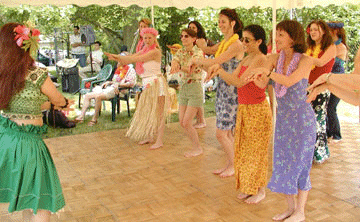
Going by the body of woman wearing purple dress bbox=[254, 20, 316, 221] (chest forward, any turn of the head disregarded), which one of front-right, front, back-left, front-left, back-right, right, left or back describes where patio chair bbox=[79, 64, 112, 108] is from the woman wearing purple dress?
right

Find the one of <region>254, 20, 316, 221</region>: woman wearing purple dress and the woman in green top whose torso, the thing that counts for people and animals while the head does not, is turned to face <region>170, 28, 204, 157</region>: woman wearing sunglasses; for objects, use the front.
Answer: the woman in green top

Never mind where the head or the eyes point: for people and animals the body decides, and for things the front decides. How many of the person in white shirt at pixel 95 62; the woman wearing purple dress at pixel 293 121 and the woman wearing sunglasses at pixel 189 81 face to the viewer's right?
0

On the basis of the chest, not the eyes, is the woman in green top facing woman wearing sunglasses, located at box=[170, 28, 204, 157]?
yes

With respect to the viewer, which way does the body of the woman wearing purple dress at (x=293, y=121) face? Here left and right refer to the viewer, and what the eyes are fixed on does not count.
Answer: facing the viewer and to the left of the viewer

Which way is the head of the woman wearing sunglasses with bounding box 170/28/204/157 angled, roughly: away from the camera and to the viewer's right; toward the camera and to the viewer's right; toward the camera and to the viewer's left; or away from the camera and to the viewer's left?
toward the camera and to the viewer's left

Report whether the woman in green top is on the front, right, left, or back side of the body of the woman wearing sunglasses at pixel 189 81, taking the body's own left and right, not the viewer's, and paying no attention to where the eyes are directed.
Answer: front

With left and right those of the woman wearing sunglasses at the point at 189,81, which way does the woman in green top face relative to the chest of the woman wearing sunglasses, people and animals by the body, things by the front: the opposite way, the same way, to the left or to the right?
the opposite way

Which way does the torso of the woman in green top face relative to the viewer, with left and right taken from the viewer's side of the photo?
facing away from the viewer and to the right of the viewer

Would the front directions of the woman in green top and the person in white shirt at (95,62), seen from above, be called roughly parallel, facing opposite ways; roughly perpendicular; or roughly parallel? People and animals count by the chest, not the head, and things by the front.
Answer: roughly parallel, facing opposite ways

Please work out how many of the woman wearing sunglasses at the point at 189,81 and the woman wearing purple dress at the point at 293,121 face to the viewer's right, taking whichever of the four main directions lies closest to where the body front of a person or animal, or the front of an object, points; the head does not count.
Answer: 0
